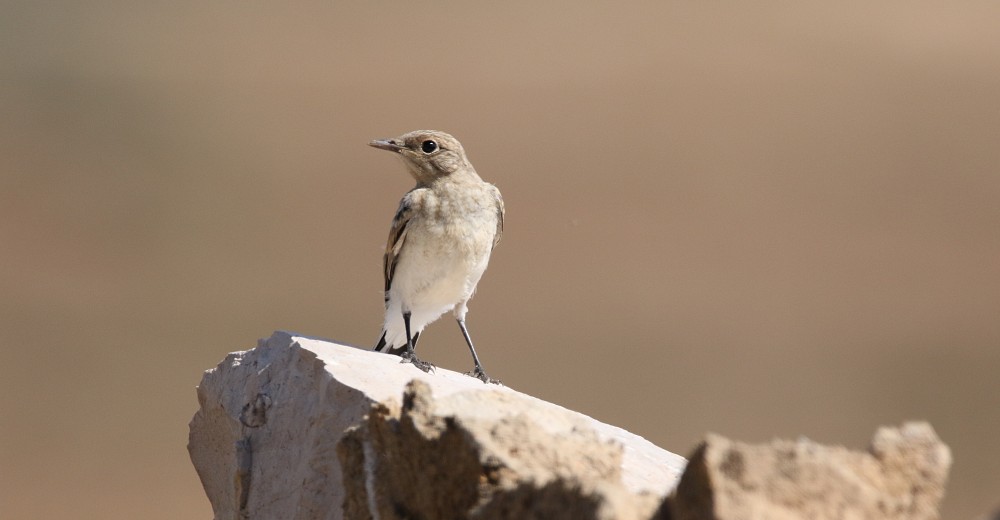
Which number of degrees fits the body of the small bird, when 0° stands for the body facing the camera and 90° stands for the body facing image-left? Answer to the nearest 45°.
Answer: approximately 315°
